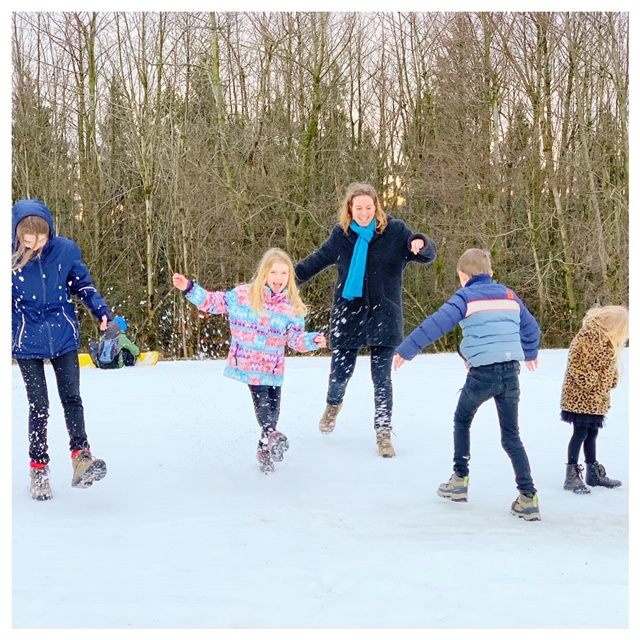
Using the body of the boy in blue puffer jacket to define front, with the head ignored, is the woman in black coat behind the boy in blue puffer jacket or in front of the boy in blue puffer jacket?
in front

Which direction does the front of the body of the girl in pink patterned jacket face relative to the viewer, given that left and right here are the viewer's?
facing the viewer

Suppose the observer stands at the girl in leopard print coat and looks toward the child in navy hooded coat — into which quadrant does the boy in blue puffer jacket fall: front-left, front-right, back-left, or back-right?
front-left

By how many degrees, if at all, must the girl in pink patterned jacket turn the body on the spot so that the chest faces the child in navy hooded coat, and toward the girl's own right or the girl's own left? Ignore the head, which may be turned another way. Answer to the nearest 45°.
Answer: approximately 45° to the girl's own right

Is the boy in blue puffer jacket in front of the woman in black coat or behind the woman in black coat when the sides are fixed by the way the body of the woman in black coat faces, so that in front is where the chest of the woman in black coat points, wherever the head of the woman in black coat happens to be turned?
in front
